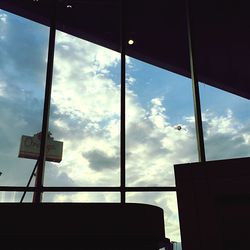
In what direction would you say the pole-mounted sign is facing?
toward the camera

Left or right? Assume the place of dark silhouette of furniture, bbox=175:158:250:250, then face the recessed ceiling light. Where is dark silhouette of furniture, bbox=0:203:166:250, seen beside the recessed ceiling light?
left

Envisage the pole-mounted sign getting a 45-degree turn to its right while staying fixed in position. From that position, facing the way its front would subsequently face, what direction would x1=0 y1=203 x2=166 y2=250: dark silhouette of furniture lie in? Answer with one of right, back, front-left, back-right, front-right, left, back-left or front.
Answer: front-left

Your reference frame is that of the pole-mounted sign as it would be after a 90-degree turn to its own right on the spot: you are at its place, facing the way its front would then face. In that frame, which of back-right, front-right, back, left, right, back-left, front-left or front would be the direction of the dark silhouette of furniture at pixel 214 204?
left
